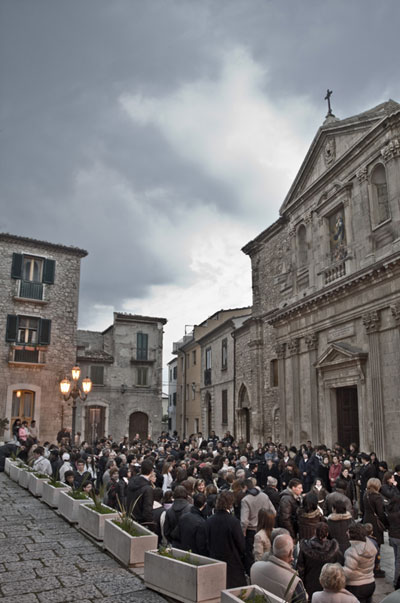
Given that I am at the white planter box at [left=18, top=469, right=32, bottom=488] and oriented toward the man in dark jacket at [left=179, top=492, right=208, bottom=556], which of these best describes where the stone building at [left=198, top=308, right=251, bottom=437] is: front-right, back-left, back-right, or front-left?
back-left

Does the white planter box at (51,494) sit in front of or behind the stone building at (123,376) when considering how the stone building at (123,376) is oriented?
in front

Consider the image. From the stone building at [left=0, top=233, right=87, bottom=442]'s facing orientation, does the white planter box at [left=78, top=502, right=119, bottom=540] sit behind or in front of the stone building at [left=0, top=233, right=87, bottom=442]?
in front

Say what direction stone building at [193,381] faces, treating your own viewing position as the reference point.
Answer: facing the viewer and to the left of the viewer

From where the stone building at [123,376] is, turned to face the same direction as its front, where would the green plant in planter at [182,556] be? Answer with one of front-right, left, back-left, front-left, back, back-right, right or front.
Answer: front

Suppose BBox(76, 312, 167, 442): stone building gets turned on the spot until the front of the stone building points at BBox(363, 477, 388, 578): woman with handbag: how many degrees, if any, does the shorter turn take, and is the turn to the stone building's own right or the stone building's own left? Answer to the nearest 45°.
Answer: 0° — it already faces them

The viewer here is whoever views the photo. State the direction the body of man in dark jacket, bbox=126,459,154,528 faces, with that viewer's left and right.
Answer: facing away from the viewer and to the right of the viewer

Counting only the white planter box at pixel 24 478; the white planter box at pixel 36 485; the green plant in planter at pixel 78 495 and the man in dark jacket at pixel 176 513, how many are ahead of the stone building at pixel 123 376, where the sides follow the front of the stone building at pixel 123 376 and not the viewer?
4

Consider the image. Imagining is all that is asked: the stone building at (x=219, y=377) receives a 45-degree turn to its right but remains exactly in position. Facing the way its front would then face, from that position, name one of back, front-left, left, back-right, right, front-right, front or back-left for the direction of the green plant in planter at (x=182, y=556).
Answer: left

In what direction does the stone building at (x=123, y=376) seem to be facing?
toward the camera

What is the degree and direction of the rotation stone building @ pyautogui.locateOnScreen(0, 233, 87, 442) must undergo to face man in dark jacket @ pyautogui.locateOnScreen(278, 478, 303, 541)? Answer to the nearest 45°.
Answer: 0° — it already faces them

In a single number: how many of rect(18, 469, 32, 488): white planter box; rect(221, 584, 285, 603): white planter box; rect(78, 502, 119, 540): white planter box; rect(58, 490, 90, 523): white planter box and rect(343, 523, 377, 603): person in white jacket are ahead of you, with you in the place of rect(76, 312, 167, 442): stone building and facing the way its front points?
5

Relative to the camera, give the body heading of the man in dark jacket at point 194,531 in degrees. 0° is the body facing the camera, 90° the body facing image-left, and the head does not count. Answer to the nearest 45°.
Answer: approximately 225°

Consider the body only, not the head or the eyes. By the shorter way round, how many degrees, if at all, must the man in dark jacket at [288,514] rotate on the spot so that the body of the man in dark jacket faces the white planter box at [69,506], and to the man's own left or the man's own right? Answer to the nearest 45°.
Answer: approximately 135° to the man's own left

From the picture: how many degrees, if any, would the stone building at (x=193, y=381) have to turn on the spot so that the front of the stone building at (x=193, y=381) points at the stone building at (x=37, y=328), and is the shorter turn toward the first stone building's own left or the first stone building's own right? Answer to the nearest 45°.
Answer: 0° — it already faces it

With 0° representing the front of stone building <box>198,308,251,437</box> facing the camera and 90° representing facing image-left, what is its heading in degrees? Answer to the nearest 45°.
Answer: approximately 45°
